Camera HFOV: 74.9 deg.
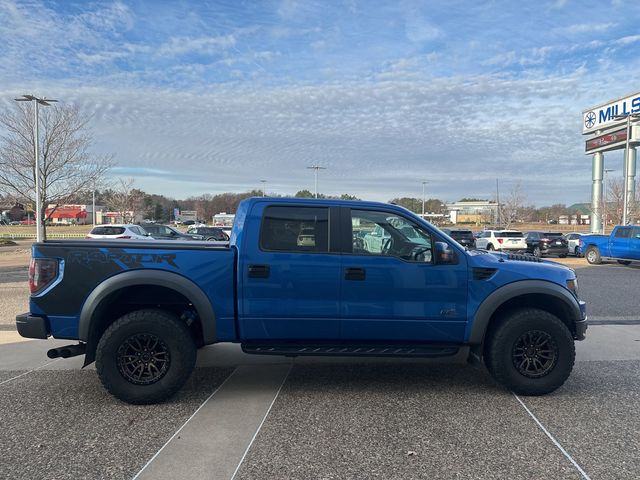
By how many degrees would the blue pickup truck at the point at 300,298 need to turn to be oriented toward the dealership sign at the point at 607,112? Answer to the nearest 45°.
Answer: approximately 45° to its left

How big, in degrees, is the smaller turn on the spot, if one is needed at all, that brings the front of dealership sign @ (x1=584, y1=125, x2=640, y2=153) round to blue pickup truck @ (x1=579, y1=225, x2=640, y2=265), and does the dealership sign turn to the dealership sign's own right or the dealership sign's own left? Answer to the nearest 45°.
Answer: approximately 45° to the dealership sign's own left

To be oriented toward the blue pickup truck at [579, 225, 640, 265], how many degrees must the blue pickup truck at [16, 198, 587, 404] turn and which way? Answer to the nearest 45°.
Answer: approximately 45° to its left

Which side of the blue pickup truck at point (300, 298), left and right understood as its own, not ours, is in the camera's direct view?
right

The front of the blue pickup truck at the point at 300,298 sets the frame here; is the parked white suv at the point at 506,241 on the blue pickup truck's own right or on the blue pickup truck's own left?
on the blue pickup truck's own left
